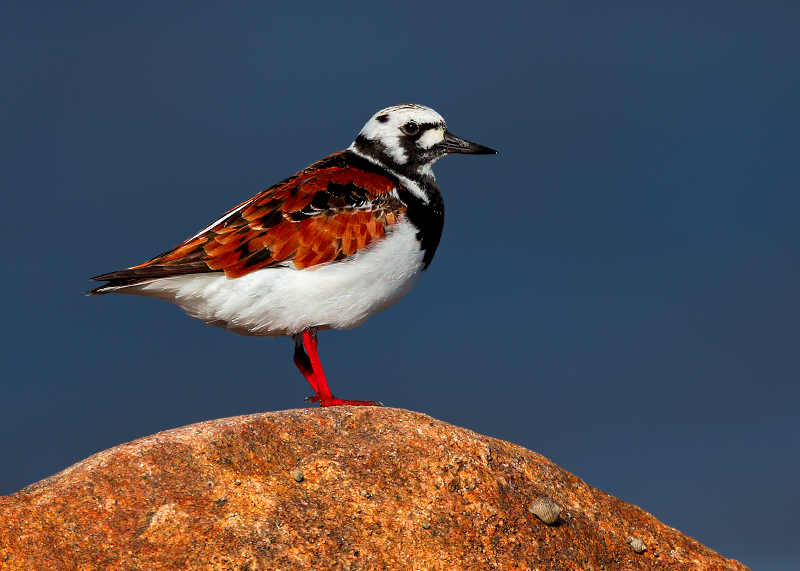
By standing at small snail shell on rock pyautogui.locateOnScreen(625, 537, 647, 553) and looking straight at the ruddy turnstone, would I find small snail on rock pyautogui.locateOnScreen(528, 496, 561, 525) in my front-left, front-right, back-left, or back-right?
front-left

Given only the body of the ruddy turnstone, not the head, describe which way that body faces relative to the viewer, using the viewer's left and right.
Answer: facing to the right of the viewer

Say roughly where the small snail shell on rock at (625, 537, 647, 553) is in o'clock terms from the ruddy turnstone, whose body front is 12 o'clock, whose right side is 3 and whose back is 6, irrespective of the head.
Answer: The small snail shell on rock is roughly at 1 o'clock from the ruddy turnstone.

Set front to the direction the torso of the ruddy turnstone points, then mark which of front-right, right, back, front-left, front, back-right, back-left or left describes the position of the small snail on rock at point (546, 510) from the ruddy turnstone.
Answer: front-right
